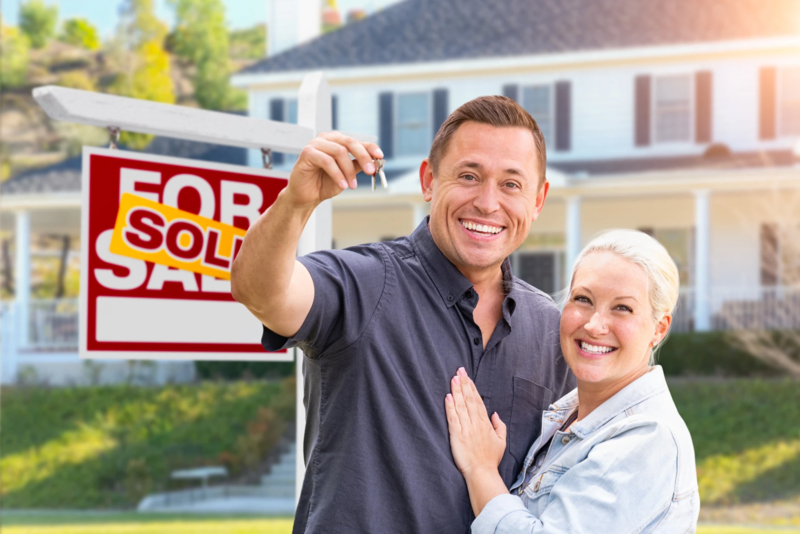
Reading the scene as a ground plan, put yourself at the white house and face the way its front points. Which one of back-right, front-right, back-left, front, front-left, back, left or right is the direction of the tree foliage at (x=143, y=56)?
back-right

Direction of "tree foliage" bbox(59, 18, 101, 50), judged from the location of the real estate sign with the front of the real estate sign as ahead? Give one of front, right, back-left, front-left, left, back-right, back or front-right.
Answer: back-left

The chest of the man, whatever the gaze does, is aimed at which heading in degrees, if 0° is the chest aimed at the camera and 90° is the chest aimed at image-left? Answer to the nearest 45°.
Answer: approximately 315°

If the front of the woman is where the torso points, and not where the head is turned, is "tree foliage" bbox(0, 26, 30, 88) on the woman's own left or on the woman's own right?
on the woman's own right

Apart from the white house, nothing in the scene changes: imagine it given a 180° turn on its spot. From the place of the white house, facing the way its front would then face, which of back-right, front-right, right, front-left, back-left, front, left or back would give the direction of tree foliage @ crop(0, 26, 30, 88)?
front-left

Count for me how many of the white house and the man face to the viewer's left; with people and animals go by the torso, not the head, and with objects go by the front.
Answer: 0

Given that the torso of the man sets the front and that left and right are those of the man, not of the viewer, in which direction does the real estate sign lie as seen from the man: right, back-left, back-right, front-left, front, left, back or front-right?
back

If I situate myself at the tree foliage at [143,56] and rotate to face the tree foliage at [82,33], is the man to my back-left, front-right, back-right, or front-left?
back-left

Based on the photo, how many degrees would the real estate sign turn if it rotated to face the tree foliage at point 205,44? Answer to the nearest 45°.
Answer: approximately 135° to its left

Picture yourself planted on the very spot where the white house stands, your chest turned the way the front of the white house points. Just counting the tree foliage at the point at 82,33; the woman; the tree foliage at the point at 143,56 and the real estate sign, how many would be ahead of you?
2

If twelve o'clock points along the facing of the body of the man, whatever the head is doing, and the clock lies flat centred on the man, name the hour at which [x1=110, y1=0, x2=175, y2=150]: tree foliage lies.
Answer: The tree foliage is roughly at 7 o'clock from the man.

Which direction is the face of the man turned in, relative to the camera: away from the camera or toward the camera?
toward the camera

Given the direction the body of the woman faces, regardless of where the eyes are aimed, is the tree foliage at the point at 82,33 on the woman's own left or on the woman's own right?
on the woman's own right

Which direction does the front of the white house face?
toward the camera

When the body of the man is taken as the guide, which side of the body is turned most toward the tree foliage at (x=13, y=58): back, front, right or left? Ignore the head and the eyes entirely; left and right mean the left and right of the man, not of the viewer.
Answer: back

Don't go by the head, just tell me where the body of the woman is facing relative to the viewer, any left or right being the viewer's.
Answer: facing the viewer and to the left of the viewer
